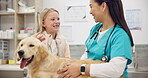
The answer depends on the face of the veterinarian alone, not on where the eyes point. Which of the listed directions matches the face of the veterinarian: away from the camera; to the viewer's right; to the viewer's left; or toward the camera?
to the viewer's left

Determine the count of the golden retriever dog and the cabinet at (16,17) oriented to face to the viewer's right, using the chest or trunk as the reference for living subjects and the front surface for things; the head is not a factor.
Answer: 0

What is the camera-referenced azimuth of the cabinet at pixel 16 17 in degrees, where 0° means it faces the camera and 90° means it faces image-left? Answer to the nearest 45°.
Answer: approximately 0°

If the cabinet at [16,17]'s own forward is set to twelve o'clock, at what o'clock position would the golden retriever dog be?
The golden retriever dog is roughly at 12 o'clock from the cabinet.

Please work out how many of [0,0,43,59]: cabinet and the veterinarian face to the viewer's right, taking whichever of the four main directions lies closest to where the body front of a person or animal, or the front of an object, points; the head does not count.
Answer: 0

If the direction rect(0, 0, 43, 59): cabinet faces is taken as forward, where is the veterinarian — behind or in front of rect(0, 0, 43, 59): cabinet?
in front

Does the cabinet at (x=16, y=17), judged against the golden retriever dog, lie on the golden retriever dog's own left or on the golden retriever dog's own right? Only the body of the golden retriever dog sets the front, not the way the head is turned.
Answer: on the golden retriever dog's own right

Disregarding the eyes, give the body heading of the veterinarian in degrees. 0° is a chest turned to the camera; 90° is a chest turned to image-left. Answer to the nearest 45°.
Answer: approximately 45°

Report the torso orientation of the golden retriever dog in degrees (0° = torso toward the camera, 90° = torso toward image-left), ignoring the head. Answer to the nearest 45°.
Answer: approximately 45°

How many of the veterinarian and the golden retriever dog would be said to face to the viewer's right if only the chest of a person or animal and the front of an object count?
0

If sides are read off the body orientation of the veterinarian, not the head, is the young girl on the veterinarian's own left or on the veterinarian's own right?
on the veterinarian's own right
